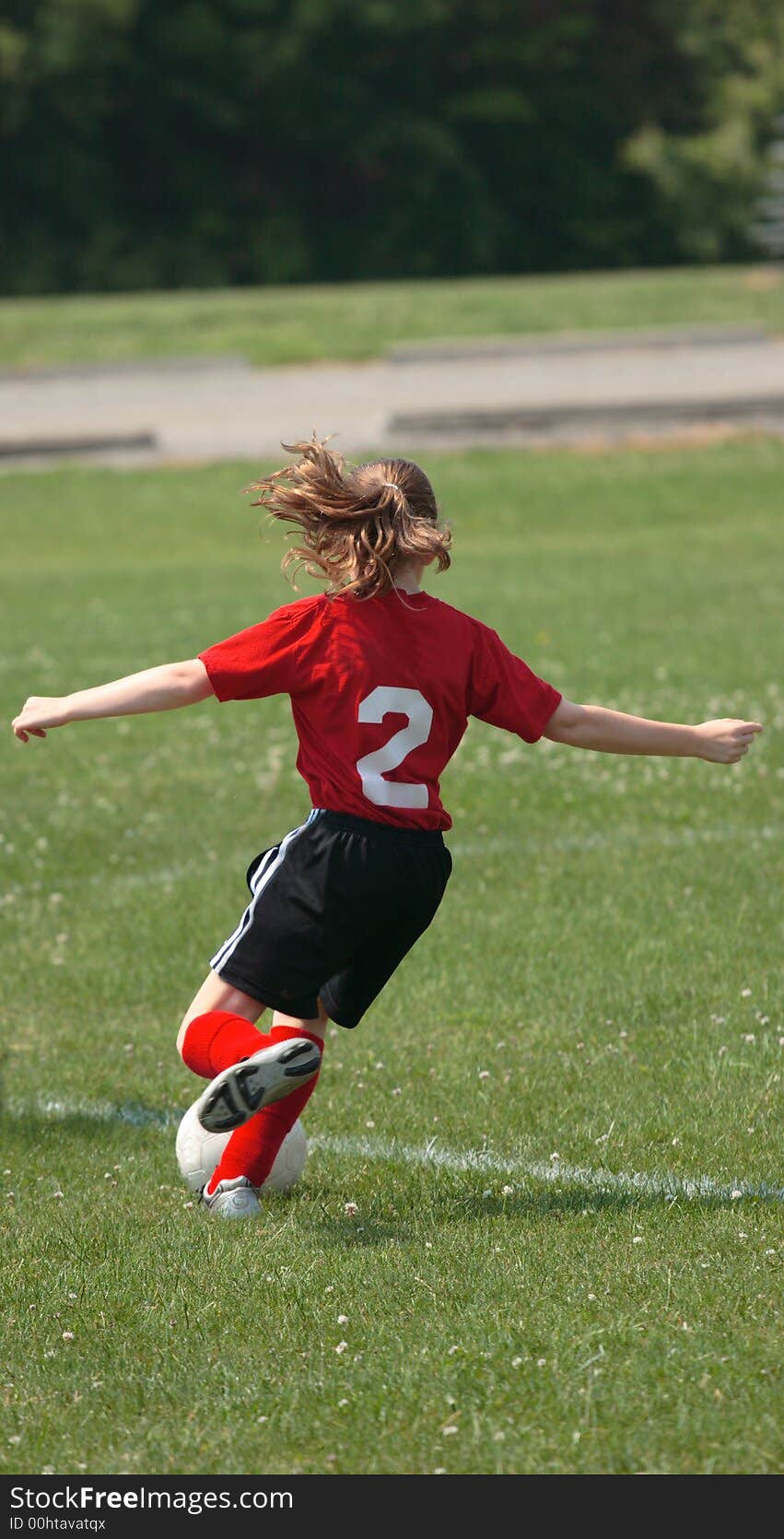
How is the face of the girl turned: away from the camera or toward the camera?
away from the camera

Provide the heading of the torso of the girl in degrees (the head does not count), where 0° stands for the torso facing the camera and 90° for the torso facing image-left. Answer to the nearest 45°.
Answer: approximately 180°
